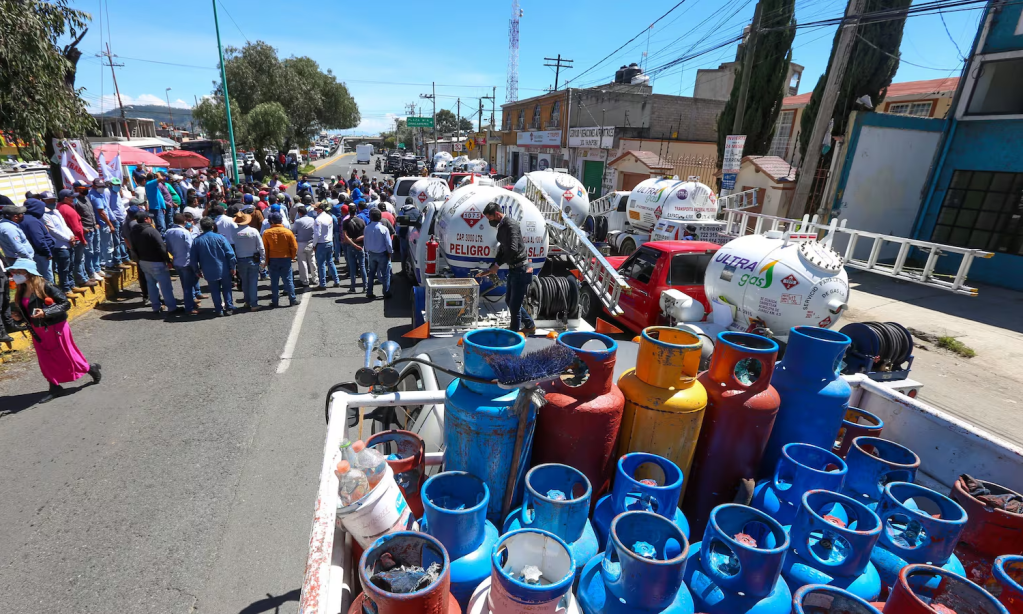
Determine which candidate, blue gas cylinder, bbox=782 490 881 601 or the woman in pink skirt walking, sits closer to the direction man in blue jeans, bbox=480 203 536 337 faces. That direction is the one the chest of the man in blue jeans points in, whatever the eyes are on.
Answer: the woman in pink skirt walking

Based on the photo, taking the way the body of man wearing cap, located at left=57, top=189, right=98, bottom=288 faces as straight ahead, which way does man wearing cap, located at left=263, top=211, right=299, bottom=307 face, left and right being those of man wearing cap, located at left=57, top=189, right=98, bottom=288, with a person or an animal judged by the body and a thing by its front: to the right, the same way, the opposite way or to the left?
to the left

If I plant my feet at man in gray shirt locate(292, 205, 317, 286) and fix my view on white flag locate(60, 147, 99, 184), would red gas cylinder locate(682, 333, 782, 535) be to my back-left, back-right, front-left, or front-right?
back-left

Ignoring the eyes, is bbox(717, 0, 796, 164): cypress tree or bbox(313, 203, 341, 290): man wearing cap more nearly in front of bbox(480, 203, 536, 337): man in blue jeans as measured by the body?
the man wearing cap

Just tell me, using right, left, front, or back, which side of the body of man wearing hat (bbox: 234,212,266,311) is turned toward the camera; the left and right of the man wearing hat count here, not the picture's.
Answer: back

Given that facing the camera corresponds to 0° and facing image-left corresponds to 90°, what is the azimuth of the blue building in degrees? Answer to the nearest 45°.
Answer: approximately 45°

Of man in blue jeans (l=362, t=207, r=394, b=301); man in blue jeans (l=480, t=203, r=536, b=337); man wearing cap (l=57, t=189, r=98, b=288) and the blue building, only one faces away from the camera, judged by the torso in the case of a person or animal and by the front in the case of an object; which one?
man in blue jeans (l=362, t=207, r=394, b=301)

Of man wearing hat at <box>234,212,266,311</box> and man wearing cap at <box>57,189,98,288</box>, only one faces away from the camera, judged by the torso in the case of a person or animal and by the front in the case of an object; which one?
man wearing hat at <box>234,212,266,311</box>

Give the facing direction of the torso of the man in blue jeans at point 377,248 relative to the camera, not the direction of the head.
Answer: away from the camera

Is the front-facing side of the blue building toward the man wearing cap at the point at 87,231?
yes

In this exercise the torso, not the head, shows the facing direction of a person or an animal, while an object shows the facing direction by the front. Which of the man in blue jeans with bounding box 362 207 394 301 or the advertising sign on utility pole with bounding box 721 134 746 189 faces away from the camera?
the man in blue jeans

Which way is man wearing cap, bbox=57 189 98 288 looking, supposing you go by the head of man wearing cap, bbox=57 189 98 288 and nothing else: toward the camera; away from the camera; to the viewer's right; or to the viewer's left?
to the viewer's right
